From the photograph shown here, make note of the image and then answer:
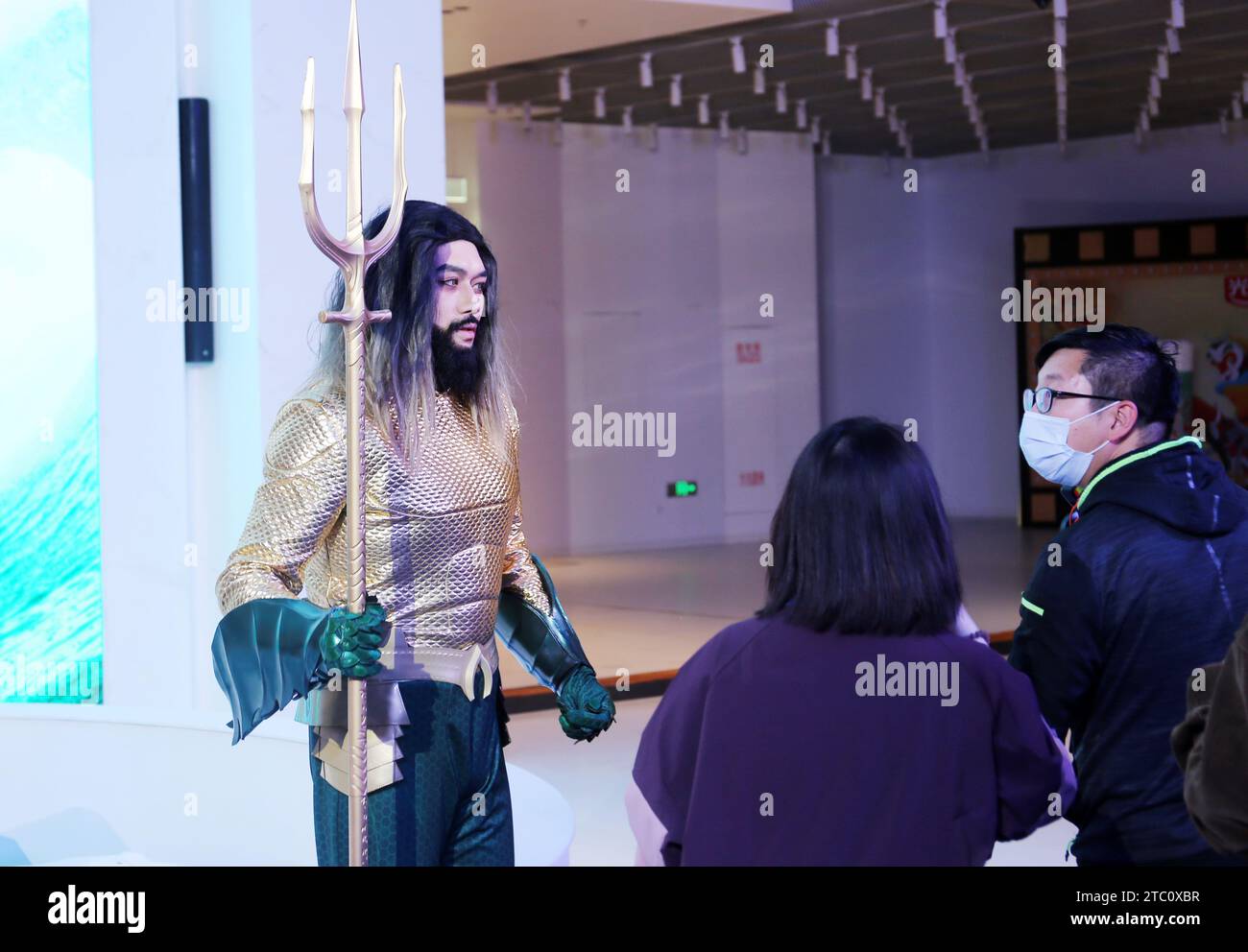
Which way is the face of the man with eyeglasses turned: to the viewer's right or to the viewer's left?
to the viewer's left

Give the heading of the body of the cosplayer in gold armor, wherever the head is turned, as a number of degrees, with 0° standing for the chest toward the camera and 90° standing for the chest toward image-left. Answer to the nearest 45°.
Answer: approximately 315°

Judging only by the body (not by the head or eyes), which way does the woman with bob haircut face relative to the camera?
away from the camera

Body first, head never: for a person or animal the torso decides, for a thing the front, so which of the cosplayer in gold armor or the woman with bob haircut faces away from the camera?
the woman with bob haircut
